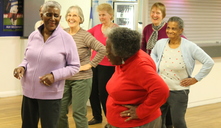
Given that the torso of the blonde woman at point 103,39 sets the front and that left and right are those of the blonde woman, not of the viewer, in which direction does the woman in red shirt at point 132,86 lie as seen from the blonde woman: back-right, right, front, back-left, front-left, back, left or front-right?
front-left

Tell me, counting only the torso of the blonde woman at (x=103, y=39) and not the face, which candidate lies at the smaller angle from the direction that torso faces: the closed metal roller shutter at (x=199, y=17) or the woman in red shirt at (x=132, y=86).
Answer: the woman in red shirt

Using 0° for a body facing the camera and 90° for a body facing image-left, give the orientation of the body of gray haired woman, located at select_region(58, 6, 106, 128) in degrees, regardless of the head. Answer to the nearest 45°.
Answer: approximately 45°

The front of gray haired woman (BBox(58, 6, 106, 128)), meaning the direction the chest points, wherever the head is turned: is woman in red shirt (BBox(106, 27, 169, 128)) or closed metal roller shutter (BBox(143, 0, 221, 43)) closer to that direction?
the woman in red shirt

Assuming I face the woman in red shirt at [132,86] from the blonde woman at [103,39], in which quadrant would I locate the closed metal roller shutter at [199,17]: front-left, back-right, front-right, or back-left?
back-left

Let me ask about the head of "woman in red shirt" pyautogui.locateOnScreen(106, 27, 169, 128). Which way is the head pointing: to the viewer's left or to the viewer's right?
to the viewer's left

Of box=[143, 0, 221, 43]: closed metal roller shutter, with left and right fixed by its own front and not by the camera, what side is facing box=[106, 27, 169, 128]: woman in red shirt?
front

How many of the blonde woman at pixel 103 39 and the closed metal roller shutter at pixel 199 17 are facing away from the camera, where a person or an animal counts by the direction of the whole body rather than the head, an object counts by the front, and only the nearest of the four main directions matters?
0

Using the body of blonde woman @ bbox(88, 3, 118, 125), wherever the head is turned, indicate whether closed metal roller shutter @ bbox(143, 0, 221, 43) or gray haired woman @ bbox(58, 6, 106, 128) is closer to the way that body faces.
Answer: the gray haired woman

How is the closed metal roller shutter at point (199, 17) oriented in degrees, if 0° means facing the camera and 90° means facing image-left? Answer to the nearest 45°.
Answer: approximately 0°
